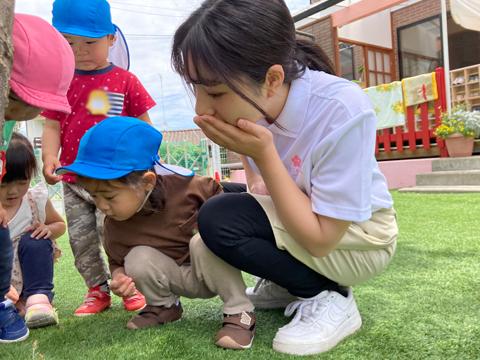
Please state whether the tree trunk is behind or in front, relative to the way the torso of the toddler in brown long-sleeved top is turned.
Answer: in front

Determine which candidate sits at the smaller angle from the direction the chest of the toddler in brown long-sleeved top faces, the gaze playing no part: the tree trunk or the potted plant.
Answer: the tree trunk

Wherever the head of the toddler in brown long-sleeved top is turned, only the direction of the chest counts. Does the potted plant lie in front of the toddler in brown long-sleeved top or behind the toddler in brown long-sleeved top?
behind

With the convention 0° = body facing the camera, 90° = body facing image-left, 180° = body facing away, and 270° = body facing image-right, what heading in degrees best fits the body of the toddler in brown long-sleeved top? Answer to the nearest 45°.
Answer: approximately 45°
